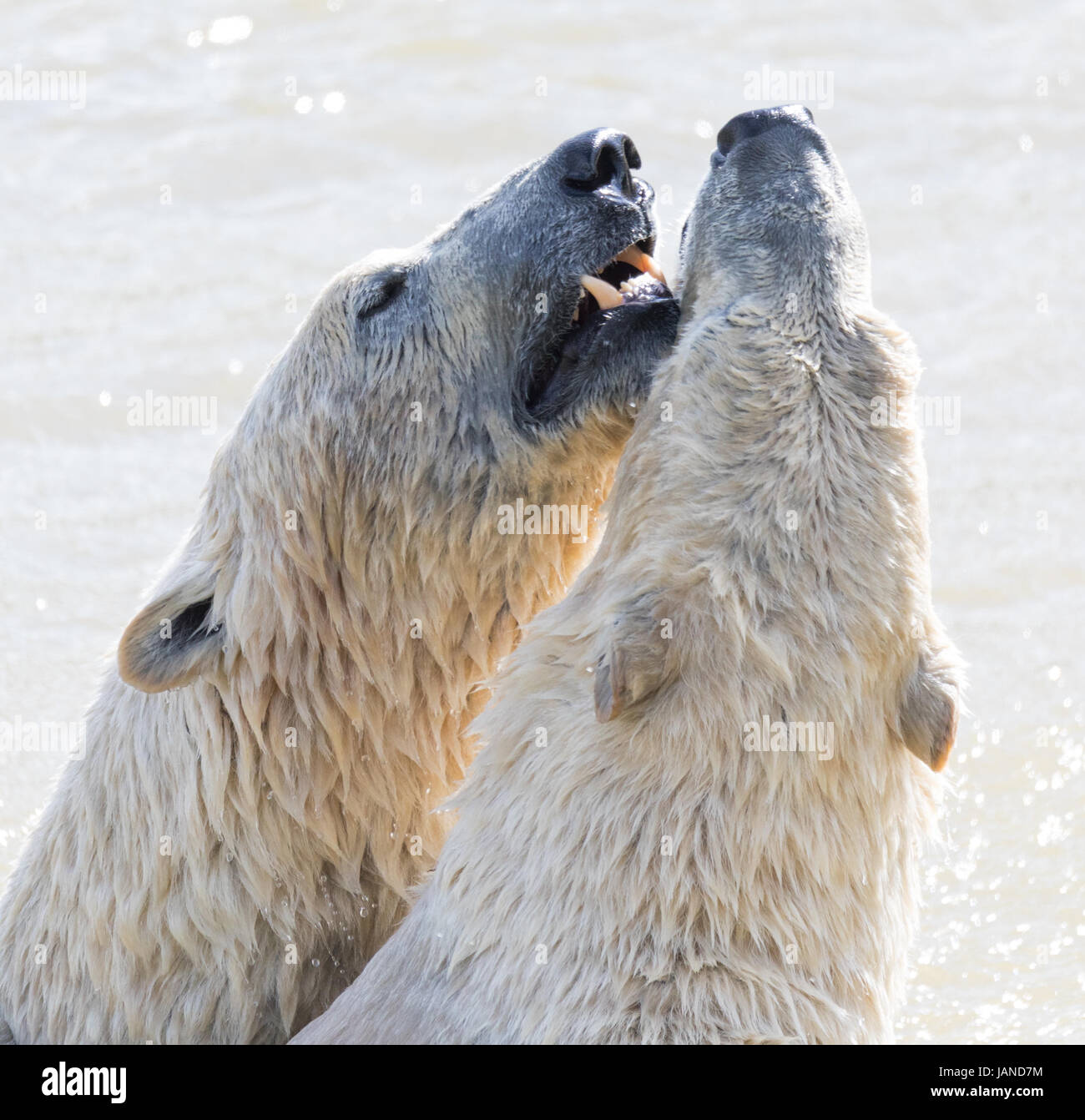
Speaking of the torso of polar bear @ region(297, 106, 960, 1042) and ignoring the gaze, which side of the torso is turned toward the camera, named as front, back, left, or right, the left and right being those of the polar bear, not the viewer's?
back

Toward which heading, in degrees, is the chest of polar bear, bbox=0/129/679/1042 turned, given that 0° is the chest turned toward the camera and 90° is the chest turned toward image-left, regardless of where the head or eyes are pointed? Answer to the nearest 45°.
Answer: approximately 270°

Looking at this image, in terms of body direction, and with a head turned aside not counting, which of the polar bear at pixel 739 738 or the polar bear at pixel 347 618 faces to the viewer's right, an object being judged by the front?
the polar bear at pixel 347 618

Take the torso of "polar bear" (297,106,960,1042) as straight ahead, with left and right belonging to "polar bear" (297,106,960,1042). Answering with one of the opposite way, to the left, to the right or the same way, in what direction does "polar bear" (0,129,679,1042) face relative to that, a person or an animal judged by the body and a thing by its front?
to the right

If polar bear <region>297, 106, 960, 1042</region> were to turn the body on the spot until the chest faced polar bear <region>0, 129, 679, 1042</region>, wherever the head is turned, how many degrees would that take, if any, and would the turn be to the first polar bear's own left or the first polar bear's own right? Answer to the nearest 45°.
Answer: approximately 45° to the first polar bear's own left

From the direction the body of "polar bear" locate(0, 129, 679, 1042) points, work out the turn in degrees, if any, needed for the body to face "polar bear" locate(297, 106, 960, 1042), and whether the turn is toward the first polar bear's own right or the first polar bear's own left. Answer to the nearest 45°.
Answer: approximately 45° to the first polar bear's own right

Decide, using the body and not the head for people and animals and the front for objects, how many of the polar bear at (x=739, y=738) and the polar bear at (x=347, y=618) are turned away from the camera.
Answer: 1
